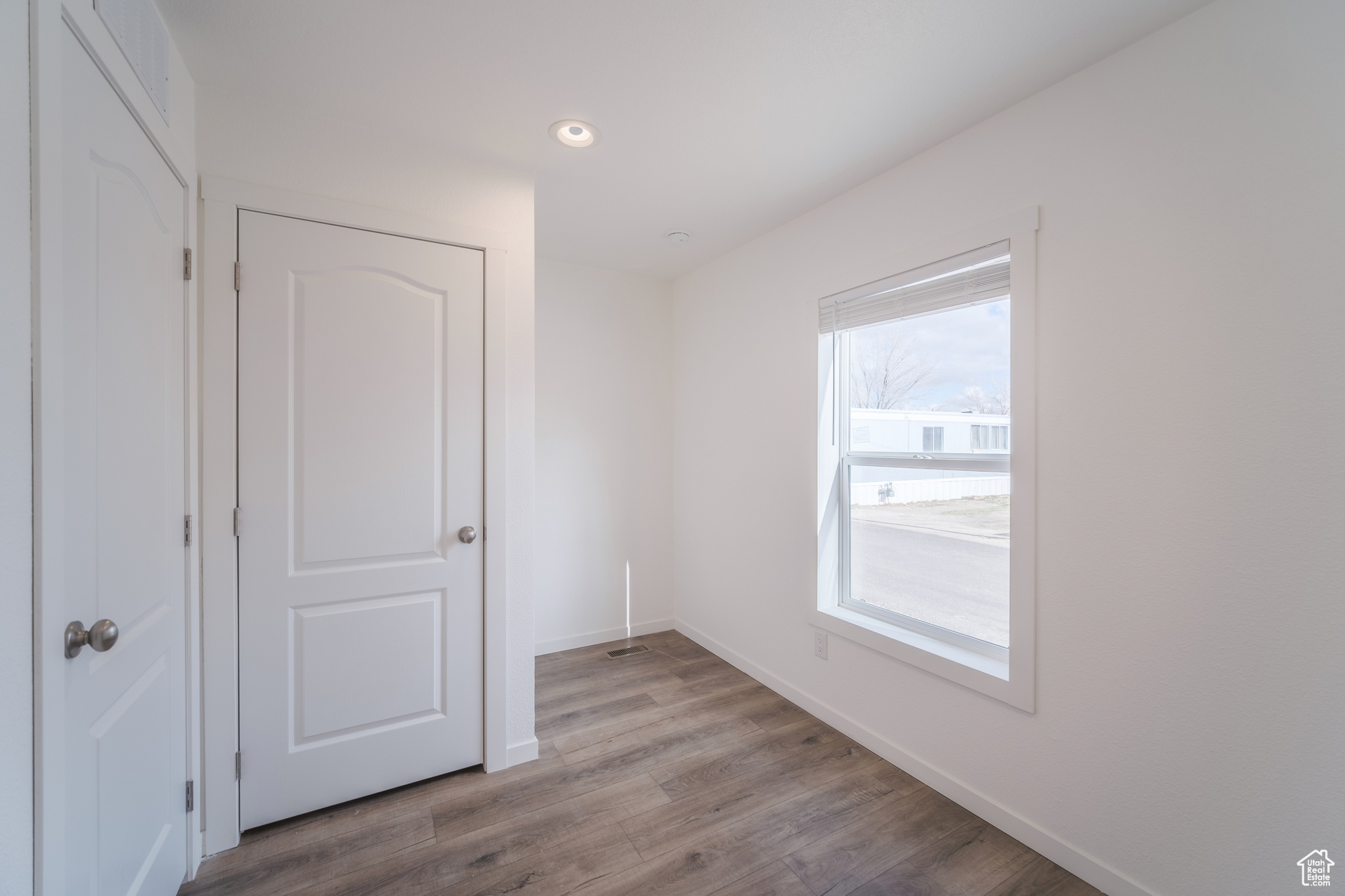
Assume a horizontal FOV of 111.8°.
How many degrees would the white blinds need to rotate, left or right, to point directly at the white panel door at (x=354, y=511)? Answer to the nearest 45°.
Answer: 0° — it already faces it

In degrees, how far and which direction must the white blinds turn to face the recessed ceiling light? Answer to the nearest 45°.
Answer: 0° — it already faces it

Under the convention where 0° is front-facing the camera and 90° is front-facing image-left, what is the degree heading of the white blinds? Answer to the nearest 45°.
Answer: approximately 45°
